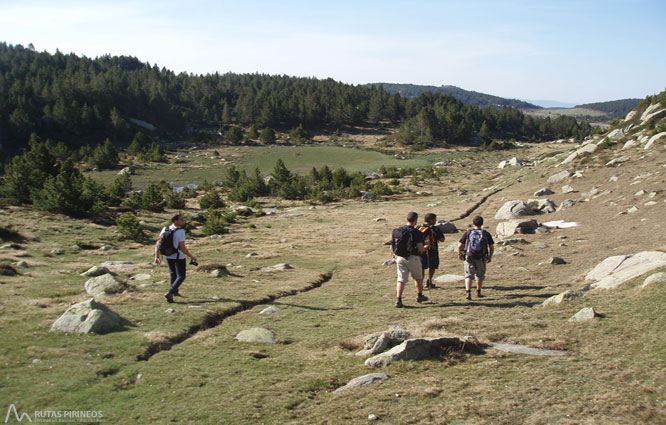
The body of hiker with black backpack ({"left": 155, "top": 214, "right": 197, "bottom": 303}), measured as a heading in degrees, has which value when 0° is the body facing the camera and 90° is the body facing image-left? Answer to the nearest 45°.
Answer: approximately 225°

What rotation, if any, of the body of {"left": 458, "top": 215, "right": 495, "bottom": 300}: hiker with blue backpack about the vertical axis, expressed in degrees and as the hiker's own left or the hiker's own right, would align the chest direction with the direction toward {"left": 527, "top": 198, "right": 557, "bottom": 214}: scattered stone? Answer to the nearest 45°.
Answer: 0° — they already face it

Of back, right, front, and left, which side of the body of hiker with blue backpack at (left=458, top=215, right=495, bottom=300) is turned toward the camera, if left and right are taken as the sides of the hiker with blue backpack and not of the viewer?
back

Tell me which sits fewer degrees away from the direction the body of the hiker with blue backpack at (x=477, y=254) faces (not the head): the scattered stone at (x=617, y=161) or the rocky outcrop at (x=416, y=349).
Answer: the scattered stone

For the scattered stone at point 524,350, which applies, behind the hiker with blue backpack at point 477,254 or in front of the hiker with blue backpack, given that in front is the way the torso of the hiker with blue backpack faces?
behind

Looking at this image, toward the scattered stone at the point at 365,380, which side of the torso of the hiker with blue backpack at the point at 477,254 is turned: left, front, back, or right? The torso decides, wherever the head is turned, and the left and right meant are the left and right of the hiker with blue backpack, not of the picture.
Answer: back

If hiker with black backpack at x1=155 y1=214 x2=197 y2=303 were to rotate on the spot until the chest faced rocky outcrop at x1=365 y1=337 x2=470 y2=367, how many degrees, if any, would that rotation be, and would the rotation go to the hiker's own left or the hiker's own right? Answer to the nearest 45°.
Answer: approximately 90° to the hiker's own right

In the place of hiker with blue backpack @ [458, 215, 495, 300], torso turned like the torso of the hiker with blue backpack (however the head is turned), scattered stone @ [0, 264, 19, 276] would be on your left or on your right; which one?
on your left

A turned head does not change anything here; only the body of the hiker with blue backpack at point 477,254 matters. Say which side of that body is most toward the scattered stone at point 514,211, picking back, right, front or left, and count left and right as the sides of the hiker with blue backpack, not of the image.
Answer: front

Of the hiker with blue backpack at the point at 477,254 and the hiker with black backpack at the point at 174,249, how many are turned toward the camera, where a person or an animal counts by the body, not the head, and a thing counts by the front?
0

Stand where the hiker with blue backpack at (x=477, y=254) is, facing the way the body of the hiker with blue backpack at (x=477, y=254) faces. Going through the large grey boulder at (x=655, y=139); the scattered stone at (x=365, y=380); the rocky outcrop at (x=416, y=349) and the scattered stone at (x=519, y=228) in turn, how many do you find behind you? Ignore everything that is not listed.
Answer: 2
